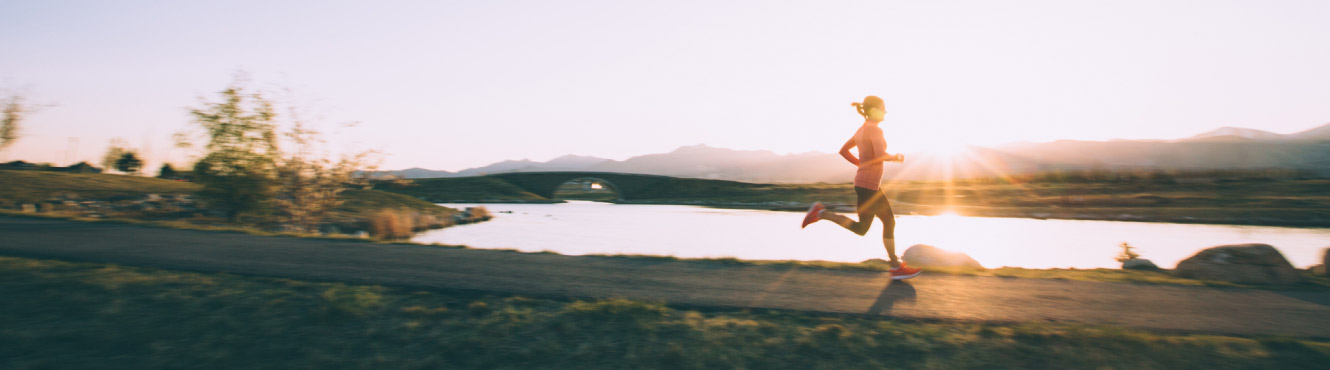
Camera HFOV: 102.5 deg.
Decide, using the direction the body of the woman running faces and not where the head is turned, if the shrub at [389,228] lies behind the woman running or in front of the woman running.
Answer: behind

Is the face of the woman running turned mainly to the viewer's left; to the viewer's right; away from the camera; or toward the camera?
to the viewer's right

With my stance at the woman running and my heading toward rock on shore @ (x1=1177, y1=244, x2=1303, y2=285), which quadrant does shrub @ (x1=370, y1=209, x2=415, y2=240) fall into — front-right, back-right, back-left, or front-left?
back-left

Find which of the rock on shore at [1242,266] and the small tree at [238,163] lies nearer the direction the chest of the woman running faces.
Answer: the rock on shore

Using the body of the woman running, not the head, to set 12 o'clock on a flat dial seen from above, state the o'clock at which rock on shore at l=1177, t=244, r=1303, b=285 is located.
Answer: The rock on shore is roughly at 11 o'clock from the woman running.

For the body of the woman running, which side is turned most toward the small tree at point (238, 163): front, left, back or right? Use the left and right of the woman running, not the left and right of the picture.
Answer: back

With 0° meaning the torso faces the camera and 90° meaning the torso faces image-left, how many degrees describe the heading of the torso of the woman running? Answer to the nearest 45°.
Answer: approximately 270°

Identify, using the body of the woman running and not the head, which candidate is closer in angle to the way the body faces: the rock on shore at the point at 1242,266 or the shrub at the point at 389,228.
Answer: the rock on shore
